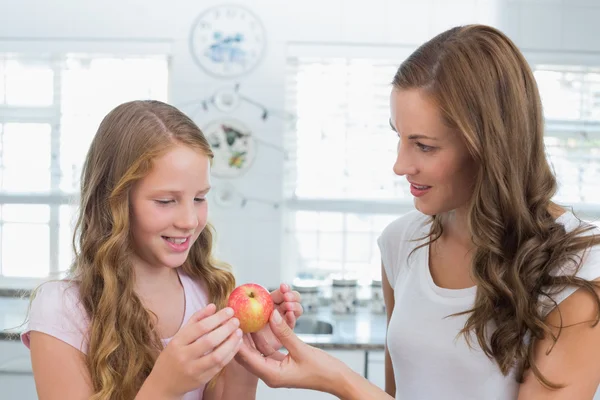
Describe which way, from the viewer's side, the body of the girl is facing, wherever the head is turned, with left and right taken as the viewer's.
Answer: facing the viewer and to the right of the viewer

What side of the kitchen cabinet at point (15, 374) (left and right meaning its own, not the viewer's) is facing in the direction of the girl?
front

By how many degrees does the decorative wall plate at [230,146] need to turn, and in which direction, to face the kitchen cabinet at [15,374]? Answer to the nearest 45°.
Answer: approximately 45° to its right

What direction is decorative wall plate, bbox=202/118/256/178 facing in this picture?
toward the camera

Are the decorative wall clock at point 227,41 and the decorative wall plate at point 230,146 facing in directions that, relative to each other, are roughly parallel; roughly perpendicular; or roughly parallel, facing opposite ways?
roughly parallel

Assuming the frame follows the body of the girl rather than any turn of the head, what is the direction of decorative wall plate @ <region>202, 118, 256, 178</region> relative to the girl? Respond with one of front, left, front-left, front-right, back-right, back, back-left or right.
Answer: back-left

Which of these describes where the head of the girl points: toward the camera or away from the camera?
toward the camera

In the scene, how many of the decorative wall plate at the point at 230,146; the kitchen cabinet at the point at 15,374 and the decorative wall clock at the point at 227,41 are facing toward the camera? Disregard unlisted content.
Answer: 3

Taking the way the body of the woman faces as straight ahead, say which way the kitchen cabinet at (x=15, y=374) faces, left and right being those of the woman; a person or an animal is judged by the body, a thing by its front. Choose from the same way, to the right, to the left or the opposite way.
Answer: to the left

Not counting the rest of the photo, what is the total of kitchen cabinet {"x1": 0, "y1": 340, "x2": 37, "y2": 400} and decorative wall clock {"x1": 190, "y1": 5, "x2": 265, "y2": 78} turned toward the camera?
2

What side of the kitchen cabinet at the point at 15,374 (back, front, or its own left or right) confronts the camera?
front

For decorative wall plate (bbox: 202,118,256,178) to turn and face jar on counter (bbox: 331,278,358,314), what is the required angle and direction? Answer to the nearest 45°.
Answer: approximately 45° to its left

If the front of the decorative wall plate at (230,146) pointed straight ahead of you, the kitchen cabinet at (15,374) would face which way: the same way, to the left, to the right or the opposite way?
the same way

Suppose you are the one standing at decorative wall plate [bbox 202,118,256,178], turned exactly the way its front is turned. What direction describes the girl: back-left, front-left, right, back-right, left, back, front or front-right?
front
